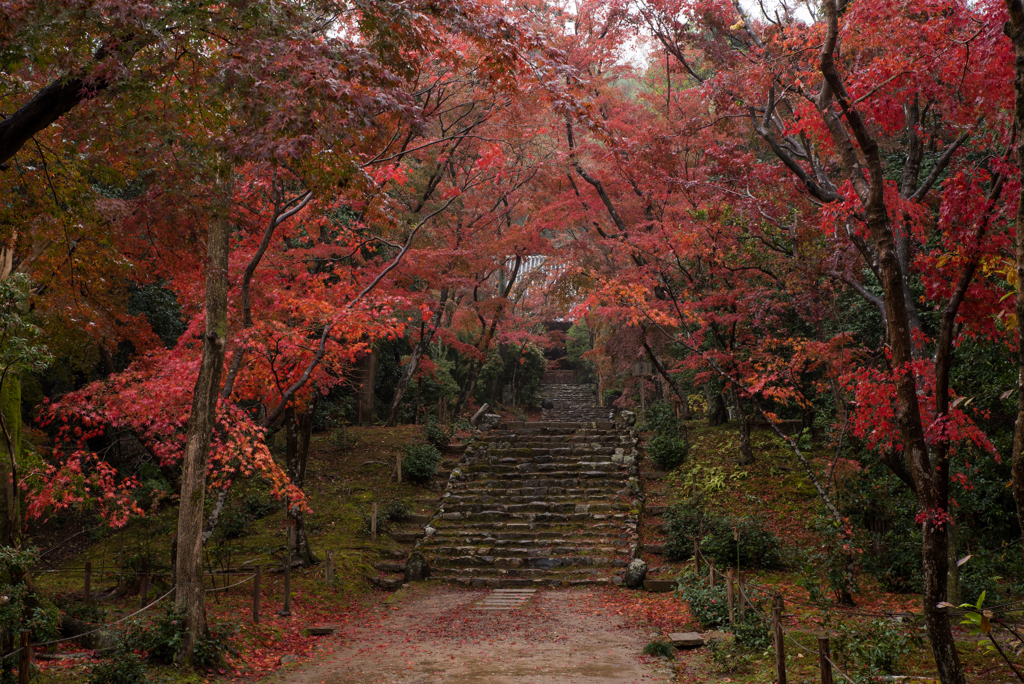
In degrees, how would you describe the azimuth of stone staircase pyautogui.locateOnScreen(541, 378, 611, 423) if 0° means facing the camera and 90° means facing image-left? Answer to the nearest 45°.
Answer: approximately 0°

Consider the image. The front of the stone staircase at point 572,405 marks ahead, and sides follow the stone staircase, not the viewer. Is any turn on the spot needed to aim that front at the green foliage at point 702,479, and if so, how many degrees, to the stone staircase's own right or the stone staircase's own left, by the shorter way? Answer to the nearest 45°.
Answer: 0° — it already faces it

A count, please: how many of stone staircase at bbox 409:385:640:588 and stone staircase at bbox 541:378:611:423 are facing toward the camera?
2

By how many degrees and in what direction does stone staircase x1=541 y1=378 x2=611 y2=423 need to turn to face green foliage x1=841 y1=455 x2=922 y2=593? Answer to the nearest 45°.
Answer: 0° — it already faces it

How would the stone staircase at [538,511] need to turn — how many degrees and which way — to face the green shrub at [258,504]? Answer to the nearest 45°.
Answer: approximately 90° to its right

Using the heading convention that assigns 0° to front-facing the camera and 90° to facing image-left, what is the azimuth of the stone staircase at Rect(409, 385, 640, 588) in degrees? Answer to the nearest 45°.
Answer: approximately 0°
